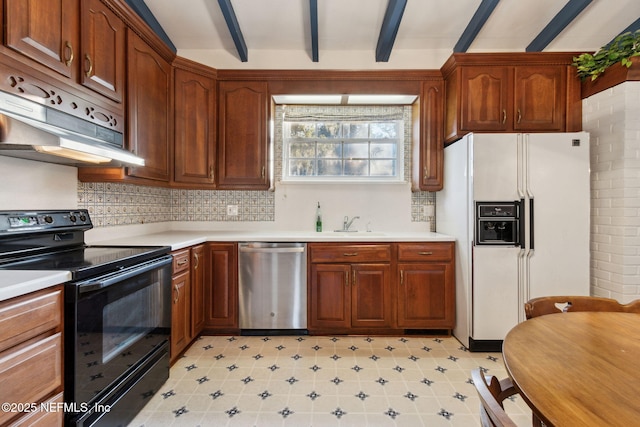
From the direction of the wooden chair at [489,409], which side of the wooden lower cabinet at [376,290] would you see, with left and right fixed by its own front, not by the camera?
front

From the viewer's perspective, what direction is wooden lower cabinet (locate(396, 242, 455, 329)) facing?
toward the camera

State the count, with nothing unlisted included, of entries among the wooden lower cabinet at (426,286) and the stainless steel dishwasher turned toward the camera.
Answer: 2

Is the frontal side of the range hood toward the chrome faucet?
no

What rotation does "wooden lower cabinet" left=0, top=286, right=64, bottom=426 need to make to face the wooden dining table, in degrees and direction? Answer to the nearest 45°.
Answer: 0° — it already faces it

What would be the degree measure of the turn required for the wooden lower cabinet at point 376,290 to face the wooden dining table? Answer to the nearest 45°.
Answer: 0° — it already faces it

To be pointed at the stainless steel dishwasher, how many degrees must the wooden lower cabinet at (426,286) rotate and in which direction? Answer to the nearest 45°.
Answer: approximately 90° to its right

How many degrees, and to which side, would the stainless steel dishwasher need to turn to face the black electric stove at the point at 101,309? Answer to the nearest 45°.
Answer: approximately 45° to its right

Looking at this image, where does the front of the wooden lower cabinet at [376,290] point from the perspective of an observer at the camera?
facing the viewer

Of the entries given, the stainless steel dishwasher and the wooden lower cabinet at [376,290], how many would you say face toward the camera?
2

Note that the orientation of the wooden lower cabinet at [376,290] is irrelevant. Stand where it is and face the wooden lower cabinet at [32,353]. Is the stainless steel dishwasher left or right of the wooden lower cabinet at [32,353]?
right

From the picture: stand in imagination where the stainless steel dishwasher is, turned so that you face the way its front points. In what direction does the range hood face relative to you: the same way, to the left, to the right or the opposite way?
to the left

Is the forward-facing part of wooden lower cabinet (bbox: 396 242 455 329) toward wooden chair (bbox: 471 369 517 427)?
yes

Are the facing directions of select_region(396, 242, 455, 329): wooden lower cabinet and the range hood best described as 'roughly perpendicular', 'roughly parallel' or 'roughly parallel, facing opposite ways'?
roughly perpendicular

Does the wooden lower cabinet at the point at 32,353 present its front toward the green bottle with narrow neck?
no

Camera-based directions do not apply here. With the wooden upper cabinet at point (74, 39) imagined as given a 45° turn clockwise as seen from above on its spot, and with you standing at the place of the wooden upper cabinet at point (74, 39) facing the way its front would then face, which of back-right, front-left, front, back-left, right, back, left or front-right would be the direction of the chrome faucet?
left

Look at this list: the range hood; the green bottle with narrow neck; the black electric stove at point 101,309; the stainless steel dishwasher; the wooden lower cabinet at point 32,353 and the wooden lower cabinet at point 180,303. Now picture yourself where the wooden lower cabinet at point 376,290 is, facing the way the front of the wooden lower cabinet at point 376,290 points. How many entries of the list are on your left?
0

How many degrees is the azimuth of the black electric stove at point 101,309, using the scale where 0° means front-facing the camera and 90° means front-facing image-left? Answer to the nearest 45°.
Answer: approximately 315°

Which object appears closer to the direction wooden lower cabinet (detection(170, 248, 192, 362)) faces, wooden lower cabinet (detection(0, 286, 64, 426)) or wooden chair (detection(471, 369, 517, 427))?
the wooden chair

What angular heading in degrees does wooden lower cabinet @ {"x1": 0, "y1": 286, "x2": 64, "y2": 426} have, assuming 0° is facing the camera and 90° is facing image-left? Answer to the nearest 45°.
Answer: approximately 315°
